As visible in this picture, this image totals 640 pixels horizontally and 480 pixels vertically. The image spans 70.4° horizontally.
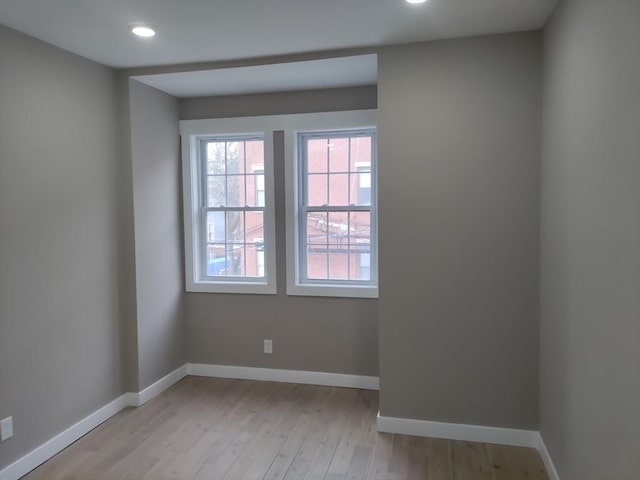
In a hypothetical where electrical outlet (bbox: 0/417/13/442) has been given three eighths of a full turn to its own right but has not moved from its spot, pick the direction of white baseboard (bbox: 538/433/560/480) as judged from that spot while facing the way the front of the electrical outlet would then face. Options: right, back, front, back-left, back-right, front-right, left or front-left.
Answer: back-left

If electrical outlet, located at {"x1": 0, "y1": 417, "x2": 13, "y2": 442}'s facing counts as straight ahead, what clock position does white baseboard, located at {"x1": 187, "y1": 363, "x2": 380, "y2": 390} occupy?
The white baseboard is roughly at 10 o'clock from the electrical outlet.

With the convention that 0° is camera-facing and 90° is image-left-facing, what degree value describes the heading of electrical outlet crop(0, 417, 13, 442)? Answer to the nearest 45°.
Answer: approximately 315°

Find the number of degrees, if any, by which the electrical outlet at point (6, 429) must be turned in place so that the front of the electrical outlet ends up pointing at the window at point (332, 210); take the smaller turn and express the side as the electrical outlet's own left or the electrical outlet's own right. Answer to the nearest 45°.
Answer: approximately 45° to the electrical outlet's own left

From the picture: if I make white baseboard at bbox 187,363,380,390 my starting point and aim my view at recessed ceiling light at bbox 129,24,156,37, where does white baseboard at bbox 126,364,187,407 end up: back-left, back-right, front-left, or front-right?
front-right

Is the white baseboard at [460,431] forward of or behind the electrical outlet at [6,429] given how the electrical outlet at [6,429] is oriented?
forward

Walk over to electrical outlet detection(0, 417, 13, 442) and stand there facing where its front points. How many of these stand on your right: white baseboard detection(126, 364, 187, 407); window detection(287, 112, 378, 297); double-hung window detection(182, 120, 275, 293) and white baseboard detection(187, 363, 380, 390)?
0

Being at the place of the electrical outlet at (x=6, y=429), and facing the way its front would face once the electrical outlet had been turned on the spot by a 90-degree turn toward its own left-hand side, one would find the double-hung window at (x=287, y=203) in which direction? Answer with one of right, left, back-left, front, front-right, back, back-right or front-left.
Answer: front-right

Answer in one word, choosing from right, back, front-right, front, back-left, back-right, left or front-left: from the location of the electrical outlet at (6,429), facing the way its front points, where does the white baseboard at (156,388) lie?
left
